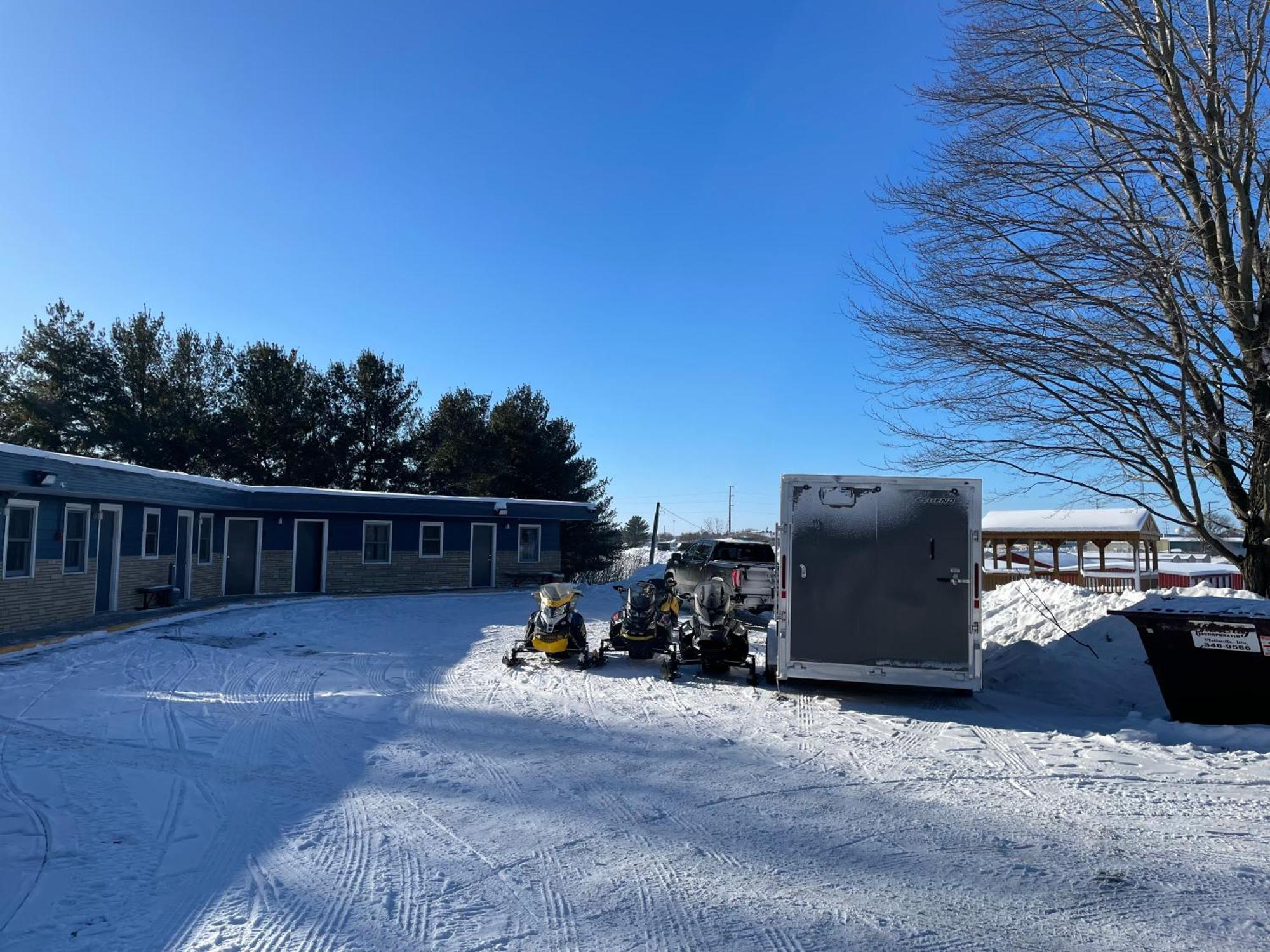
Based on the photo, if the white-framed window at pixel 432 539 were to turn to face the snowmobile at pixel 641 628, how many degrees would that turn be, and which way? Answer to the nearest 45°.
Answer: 0° — it already faces it

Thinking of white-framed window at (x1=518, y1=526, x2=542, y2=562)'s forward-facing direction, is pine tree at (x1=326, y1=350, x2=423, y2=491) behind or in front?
behind

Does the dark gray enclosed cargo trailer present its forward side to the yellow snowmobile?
no

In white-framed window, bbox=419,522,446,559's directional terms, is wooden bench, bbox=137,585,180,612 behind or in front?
in front

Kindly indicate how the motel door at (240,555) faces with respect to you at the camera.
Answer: facing the viewer

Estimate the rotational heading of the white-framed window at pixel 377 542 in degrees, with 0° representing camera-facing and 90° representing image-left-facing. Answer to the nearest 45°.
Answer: approximately 0°

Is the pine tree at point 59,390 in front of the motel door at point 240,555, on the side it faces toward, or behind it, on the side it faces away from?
behind

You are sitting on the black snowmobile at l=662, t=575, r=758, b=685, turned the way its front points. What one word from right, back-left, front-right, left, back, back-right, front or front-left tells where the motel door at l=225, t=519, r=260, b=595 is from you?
back-right

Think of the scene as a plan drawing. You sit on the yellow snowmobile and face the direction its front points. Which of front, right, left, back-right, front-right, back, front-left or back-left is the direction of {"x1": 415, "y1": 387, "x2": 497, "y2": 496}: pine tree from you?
back

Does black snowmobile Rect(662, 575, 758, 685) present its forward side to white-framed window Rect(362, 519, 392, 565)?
no

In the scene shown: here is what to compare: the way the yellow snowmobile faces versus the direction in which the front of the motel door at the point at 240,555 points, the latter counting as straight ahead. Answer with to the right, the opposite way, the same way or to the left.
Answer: the same way

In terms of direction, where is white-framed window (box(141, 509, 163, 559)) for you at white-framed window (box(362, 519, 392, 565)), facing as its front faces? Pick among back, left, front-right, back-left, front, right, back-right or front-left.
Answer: front-right

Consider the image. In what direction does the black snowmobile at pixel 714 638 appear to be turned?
toward the camera

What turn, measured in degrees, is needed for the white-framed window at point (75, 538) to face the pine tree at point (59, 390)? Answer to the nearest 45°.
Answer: approximately 135° to its left

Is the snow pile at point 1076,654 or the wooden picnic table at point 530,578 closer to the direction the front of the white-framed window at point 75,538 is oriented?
the snow pile

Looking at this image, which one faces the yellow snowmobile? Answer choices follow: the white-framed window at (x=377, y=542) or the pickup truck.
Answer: the white-framed window

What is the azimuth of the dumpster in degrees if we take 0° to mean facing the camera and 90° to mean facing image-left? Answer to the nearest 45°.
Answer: approximately 0°
